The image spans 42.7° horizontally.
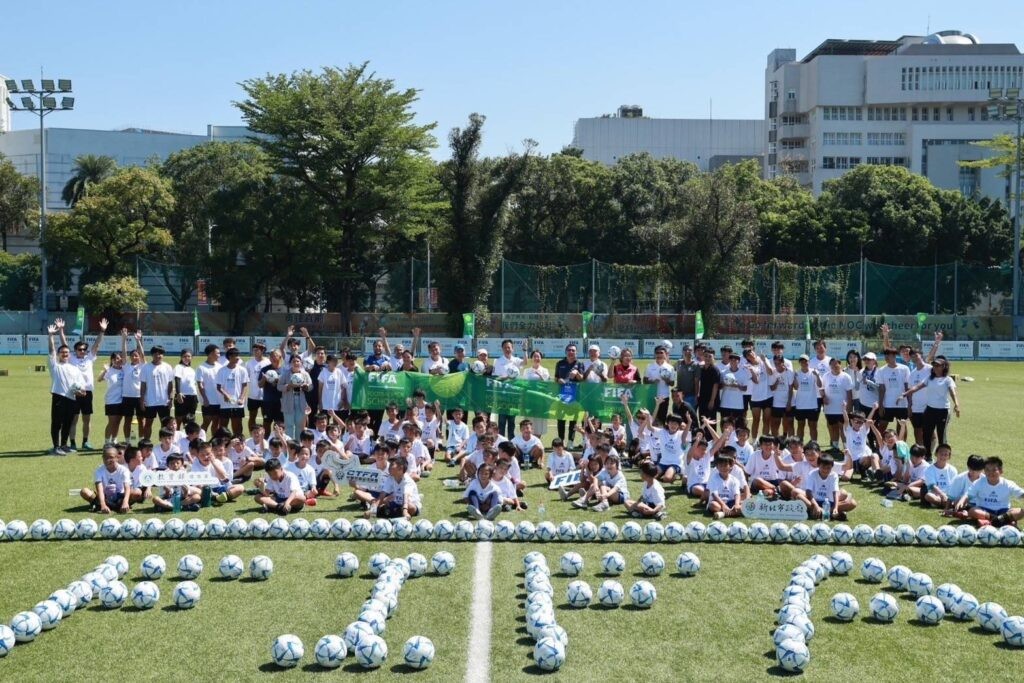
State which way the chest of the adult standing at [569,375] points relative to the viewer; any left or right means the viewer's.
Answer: facing the viewer

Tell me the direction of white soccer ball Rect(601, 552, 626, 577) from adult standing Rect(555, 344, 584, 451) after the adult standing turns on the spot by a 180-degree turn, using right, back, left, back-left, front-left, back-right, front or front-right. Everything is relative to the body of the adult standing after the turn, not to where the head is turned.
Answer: back

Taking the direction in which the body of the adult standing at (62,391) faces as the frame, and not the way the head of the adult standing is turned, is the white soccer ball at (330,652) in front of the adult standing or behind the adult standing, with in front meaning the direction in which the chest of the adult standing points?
in front

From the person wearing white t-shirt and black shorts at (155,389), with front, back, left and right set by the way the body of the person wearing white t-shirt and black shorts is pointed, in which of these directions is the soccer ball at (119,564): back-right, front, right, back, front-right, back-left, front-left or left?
front

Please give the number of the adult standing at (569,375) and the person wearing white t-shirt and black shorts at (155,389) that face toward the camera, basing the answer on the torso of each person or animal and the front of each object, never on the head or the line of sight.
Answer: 2

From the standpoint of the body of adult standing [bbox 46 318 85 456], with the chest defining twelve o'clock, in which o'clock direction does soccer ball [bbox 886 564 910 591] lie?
The soccer ball is roughly at 11 o'clock from the adult standing.

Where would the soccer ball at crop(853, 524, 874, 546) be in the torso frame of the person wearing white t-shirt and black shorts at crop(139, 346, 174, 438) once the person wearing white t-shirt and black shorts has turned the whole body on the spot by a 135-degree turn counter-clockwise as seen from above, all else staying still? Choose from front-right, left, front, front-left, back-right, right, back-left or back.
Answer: right

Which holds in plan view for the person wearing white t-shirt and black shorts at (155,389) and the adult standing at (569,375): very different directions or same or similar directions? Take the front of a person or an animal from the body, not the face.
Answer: same or similar directions

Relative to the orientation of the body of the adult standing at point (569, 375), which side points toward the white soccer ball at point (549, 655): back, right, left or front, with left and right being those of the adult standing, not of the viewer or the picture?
front

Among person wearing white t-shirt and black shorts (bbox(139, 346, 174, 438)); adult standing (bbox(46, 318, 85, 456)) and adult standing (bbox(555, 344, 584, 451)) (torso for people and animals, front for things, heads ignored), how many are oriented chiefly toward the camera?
3

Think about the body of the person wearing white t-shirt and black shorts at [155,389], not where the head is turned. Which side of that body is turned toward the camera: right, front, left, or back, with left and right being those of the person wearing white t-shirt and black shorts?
front

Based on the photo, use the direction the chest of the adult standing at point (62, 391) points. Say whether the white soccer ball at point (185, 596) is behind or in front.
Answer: in front

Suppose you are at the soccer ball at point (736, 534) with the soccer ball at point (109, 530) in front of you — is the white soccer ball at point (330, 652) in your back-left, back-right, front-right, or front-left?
front-left

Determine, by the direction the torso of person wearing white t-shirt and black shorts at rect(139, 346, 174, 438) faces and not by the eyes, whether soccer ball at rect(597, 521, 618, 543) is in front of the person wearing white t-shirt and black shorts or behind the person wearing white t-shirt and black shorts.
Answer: in front

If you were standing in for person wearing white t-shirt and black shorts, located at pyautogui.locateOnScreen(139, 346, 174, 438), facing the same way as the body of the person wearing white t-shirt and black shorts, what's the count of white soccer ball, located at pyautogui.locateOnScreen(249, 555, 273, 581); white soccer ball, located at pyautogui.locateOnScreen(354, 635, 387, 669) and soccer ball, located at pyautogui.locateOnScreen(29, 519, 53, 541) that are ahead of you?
3
